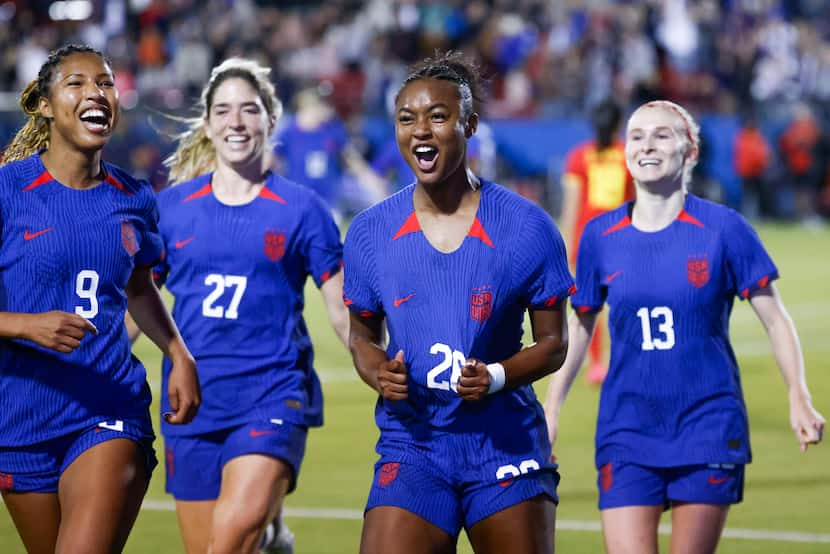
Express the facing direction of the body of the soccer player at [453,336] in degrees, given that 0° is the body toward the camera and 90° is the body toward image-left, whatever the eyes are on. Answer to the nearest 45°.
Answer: approximately 0°

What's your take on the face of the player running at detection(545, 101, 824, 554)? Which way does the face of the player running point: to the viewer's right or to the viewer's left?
to the viewer's left

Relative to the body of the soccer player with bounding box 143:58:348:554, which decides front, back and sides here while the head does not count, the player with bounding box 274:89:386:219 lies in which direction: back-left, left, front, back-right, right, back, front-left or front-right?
back

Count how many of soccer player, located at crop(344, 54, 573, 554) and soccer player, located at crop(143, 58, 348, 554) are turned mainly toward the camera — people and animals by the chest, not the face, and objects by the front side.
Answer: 2

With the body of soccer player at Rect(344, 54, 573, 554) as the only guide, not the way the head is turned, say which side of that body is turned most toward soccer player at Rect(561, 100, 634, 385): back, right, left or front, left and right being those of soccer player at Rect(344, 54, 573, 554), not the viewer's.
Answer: back

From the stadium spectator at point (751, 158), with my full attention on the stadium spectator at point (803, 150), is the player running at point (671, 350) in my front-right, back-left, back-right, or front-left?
back-right

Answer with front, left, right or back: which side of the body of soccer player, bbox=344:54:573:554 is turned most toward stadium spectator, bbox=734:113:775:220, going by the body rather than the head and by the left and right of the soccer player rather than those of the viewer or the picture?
back

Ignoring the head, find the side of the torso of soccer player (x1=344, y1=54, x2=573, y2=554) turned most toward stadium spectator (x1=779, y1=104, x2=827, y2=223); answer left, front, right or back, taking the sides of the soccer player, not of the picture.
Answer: back

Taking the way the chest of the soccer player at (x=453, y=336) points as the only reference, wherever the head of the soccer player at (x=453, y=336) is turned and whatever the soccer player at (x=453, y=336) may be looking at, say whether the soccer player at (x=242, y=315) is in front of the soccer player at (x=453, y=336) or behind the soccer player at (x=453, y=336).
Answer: behind
